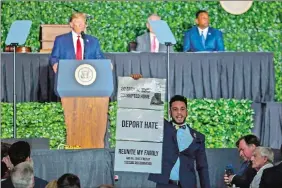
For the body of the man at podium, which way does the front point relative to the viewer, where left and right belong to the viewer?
facing the viewer

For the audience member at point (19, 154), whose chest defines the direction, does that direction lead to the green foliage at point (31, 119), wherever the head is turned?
yes

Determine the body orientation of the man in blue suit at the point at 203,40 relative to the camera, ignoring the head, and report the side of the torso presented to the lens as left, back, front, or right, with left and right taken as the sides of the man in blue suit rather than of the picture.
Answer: front

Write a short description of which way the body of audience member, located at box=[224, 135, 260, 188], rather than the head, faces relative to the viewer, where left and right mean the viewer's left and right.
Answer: facing to the left of the viewer

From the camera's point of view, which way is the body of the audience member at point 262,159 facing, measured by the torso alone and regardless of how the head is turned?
to the viewer's left

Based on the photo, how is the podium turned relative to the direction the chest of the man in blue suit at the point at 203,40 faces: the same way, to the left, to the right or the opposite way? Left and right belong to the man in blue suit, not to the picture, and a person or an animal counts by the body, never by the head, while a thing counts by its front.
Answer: the same way

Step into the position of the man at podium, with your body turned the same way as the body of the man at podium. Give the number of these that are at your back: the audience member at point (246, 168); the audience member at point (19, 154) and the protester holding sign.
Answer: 0

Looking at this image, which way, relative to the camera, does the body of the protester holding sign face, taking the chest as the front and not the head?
toward the camera

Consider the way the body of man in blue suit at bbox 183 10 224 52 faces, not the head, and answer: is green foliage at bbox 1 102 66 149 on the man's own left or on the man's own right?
on the man's own right

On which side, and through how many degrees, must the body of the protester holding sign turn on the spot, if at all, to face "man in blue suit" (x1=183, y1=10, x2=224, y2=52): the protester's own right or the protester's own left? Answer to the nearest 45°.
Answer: approximately 180°

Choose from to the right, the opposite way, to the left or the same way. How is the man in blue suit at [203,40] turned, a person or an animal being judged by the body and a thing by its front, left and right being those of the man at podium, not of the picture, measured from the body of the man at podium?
the same way

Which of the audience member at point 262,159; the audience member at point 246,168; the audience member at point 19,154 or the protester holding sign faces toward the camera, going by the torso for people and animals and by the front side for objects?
the protester holding sign

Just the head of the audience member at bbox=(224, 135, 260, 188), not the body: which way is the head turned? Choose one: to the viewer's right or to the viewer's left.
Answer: to the viewer's left

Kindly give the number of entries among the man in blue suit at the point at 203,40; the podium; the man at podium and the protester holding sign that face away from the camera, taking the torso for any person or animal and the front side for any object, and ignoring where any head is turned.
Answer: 0

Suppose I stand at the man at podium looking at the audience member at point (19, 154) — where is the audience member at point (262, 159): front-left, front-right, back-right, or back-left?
front-left
